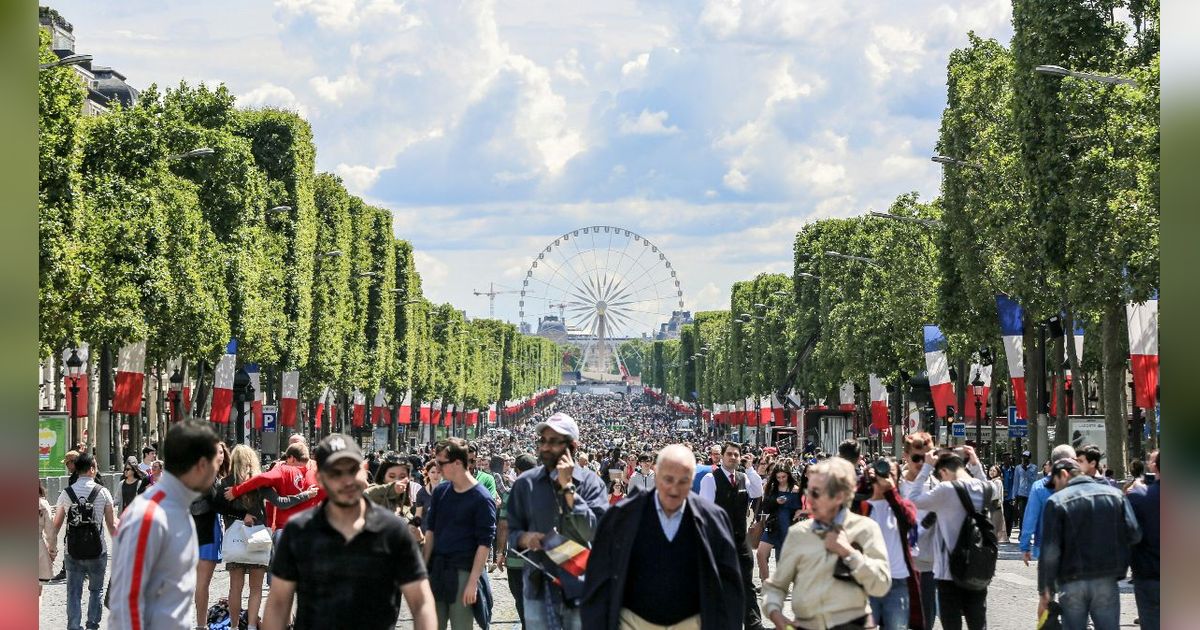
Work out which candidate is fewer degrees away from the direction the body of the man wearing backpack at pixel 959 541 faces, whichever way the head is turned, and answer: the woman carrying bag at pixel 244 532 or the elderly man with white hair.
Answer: the woman carrying bag

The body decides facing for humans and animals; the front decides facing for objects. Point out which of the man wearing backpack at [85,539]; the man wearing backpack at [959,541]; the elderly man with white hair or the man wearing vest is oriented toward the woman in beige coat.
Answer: the man wearing vest

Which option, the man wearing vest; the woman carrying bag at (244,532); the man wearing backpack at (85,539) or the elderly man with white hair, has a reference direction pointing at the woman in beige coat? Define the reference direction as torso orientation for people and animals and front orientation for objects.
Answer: the man wearing vest

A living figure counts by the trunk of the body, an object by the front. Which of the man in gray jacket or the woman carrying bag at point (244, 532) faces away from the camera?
the woman carrying bag

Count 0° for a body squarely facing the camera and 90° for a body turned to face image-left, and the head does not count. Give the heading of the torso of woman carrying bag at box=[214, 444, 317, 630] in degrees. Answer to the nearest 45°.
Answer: approximately 180°

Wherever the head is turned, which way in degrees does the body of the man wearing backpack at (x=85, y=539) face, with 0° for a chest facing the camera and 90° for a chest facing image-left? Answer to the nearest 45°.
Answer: approximately 180°

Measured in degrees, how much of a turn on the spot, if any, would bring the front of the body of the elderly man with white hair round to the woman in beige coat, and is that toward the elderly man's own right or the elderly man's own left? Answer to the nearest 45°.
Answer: approximately 90° to the elderly man's own left
